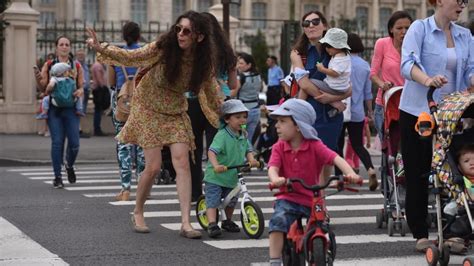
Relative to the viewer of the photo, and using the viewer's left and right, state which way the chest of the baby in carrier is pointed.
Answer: facing away from the viewer

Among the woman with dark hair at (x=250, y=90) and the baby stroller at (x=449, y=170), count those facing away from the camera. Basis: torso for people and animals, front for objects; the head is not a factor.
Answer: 0

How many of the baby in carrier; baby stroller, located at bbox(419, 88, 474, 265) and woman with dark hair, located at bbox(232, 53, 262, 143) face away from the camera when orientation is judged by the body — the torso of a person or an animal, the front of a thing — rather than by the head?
1

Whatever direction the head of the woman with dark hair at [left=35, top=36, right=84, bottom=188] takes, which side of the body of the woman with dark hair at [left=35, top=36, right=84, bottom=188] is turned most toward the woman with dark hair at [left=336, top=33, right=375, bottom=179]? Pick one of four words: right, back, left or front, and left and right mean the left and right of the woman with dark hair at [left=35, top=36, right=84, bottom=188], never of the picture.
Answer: left

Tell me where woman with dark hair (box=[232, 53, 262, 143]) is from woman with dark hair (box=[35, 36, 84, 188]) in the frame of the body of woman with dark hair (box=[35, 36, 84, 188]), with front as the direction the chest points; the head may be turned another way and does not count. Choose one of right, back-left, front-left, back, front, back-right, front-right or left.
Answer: back-left

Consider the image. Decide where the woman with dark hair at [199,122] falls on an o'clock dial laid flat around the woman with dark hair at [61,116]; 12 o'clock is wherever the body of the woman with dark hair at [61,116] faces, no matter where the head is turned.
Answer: the woman with dark hair at [199,122] is roughly at 11 o'clock from the woman with dark hair at [61,116].

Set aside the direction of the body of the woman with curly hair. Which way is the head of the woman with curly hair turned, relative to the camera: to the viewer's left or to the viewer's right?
to the viewer's left

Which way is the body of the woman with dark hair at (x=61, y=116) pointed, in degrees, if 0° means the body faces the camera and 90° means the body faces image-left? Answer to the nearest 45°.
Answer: approximately 0°

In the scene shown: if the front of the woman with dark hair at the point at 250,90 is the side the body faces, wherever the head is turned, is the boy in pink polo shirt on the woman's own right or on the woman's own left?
on the woman's own left

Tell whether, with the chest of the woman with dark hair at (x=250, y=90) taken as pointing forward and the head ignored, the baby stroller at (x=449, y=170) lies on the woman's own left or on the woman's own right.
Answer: on the woman's own left

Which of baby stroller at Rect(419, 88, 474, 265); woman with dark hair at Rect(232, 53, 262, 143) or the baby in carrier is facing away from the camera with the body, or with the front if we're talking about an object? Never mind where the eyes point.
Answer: the baby in carrier
